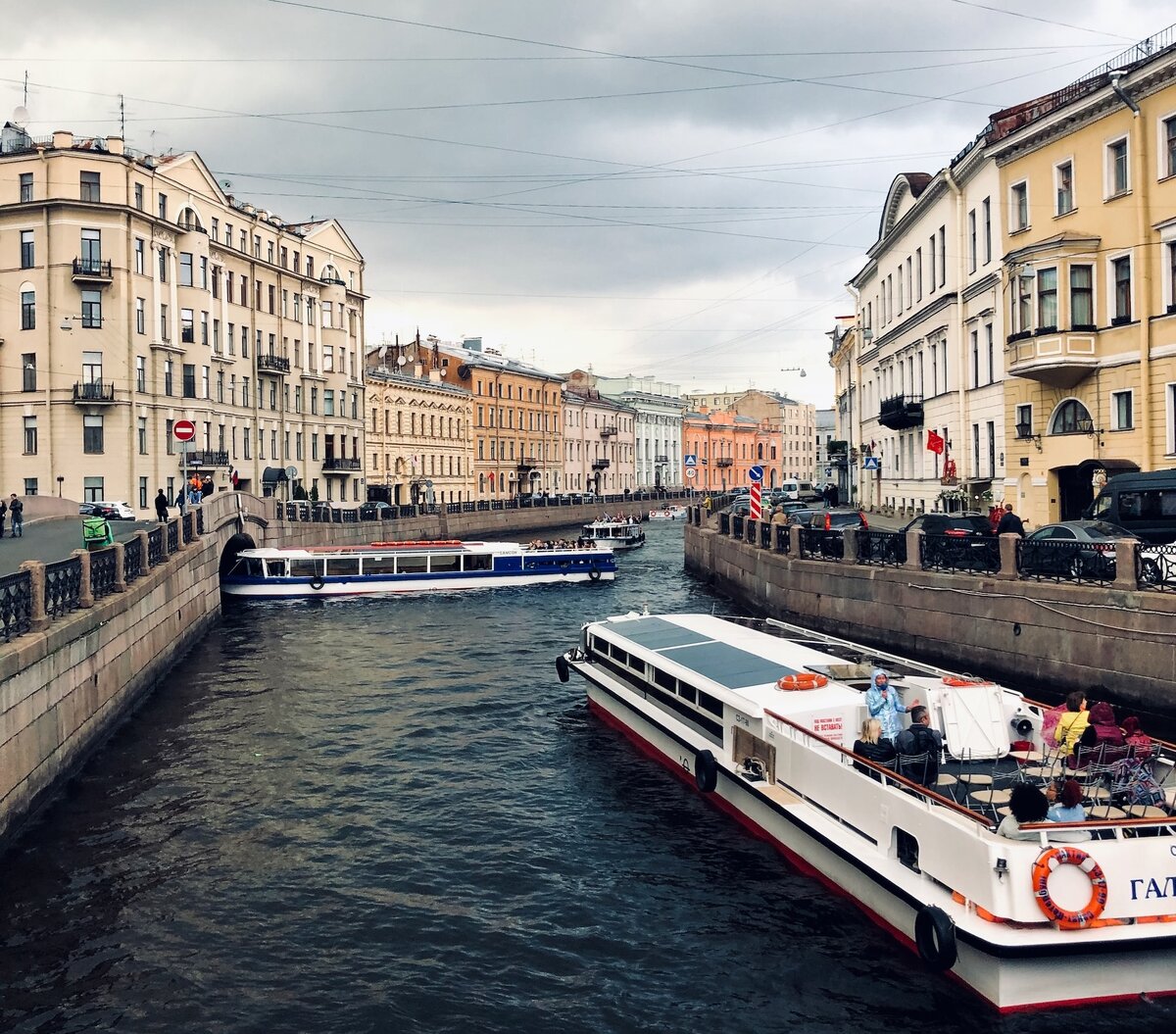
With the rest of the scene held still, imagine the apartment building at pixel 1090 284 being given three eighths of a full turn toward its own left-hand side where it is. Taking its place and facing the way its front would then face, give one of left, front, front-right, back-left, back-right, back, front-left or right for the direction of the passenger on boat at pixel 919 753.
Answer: right

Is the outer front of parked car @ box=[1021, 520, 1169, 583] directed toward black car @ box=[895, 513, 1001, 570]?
yes

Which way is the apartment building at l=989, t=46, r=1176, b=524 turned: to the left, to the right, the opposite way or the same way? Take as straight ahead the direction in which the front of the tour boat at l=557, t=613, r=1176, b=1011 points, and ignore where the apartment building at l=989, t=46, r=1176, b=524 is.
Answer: to the left

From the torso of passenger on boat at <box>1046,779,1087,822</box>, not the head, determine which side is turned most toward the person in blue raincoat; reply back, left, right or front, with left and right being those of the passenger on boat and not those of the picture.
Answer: front

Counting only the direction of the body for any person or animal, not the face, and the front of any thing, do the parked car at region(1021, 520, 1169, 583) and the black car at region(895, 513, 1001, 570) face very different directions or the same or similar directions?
same or similar directions

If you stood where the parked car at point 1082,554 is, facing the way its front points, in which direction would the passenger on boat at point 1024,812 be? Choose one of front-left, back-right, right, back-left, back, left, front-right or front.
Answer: back-left

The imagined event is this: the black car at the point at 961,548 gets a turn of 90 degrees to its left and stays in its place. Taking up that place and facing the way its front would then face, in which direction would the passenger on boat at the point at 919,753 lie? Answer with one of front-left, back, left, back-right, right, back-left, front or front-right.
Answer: front-left

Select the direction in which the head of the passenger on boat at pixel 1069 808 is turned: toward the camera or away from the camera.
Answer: away from the camera

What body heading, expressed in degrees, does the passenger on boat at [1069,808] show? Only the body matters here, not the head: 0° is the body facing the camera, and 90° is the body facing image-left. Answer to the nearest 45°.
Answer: approximately 135°

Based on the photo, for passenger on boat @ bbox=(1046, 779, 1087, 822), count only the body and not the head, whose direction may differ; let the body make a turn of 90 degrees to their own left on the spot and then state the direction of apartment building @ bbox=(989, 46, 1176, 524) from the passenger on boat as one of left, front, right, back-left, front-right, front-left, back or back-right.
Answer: back-right

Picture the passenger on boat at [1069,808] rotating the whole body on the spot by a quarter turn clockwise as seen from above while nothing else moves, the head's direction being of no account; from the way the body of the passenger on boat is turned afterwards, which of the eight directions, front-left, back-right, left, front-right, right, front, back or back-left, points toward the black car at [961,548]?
front-left

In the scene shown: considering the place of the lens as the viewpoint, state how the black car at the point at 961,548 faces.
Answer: facing away from the viewer and to the left of the viewer

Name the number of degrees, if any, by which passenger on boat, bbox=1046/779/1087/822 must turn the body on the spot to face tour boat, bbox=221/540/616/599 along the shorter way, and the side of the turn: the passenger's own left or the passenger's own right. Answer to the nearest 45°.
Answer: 0° — they already face it

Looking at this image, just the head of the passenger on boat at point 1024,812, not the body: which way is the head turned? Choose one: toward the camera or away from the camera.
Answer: away from the camera
